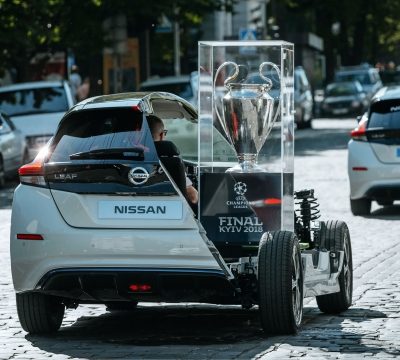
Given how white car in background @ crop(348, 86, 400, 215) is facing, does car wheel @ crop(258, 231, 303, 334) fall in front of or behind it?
behind

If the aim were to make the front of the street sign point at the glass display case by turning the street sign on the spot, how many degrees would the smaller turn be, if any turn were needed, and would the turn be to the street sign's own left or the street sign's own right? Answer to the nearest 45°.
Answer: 0° — it already faces it

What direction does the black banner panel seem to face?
toward the camera

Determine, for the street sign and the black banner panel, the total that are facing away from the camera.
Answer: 0

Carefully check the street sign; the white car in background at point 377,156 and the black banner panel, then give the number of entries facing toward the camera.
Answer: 2

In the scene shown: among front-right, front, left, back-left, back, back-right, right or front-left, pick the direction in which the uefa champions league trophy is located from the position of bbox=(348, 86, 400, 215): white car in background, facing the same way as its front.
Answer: back

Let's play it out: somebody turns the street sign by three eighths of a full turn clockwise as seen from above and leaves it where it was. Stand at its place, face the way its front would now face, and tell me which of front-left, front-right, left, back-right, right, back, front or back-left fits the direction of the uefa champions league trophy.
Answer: back-left

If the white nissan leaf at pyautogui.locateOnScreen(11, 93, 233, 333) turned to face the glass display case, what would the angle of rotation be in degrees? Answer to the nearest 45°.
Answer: approximately 45° to its right

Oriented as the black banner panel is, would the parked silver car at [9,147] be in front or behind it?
behind

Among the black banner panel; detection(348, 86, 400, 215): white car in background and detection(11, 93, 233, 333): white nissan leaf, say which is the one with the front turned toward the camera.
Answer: the black banner panel

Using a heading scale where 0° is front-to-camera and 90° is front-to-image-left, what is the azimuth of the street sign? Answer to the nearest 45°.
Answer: approximately 0°

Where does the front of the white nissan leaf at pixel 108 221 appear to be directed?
away from the camera

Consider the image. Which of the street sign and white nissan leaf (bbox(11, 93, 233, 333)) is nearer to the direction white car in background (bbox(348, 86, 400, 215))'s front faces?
the street sign

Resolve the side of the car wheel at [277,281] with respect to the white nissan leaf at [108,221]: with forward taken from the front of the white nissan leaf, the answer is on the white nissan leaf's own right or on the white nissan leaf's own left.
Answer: on the white nissan leaf's own right

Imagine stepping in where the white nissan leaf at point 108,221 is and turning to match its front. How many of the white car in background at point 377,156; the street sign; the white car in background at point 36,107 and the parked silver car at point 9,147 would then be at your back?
0

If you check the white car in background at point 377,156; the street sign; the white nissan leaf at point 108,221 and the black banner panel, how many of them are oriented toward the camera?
2

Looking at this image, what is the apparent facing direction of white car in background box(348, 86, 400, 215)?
away from the camera

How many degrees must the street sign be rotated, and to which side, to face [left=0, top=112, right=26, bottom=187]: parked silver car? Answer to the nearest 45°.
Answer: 0° — it already faces it
